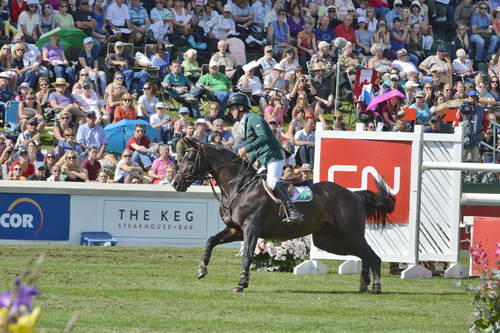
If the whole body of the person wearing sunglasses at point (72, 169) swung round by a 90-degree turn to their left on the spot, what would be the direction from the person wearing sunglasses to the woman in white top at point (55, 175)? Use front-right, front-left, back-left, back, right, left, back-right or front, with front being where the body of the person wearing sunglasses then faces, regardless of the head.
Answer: back-right

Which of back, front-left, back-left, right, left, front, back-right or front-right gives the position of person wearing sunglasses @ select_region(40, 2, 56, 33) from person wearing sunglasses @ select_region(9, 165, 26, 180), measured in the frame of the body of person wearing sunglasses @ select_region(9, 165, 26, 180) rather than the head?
back

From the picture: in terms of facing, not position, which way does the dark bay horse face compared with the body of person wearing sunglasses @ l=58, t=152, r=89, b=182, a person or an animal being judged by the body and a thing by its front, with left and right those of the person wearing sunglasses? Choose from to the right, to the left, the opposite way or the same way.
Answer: to the right

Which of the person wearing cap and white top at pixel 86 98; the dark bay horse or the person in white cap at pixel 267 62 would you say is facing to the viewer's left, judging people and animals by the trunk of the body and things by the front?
the dark bay horse

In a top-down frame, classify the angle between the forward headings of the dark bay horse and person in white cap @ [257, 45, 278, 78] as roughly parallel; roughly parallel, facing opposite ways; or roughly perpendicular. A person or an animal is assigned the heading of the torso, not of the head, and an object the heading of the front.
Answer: roughly perpendicular

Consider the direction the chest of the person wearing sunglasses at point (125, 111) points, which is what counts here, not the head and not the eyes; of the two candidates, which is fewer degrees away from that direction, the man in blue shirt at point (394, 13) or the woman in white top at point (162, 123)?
the woman in white top

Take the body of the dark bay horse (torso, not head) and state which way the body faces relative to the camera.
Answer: to the viewer's left

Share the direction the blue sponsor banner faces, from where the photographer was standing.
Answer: facing the viewer

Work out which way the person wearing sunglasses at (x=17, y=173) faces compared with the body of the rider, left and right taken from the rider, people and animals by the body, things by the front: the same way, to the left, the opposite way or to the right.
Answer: to the left

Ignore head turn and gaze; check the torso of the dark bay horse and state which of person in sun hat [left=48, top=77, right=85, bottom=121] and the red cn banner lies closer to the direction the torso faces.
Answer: the person in sun hat

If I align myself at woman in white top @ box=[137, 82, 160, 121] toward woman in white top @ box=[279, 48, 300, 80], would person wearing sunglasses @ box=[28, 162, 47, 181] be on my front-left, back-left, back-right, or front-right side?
back-right
